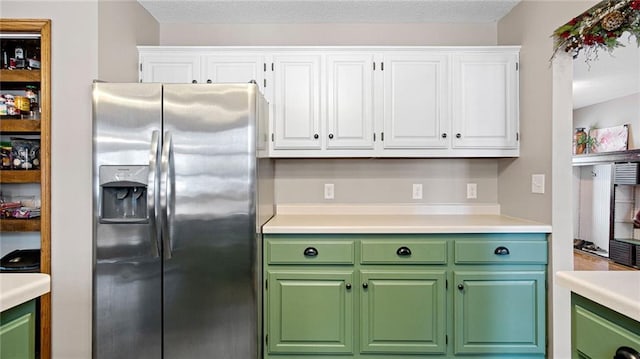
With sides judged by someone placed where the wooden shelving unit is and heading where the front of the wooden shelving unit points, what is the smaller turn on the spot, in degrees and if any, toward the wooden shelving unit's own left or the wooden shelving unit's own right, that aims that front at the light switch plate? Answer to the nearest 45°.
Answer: approximately 45° to the wooden shelving unit's own left

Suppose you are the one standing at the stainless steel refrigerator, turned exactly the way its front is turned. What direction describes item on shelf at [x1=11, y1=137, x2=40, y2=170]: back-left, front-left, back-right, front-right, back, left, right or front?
back-right

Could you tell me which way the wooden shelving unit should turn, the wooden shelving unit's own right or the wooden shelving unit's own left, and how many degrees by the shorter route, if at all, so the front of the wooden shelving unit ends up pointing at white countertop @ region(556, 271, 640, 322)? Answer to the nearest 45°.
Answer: approximately 45° to the wooden shelving unit's own left

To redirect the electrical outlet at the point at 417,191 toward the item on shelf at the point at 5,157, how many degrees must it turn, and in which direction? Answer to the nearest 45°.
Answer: approximately 45° to its right

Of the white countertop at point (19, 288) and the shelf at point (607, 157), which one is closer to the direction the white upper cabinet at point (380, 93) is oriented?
the white countertop

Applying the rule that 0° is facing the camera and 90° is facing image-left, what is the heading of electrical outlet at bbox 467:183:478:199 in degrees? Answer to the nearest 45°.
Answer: approximately 0°

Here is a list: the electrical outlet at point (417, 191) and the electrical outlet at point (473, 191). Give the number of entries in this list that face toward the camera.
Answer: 2

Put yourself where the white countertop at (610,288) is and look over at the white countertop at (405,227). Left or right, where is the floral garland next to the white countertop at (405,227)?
right
